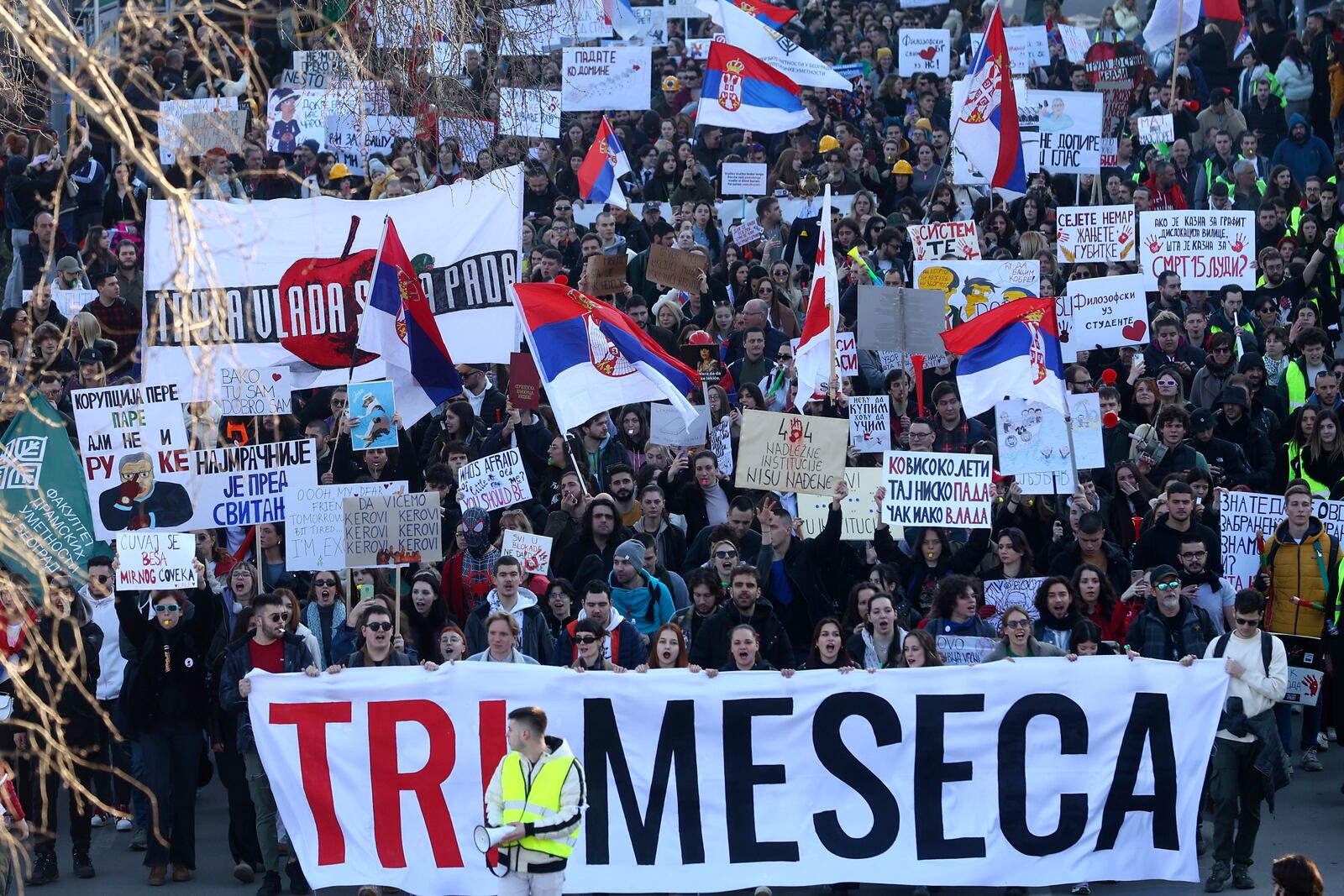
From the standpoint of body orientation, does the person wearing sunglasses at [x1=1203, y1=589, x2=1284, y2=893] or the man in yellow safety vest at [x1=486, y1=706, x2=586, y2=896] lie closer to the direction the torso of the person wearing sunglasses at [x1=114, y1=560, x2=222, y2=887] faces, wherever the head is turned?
the man in yellow safety vest

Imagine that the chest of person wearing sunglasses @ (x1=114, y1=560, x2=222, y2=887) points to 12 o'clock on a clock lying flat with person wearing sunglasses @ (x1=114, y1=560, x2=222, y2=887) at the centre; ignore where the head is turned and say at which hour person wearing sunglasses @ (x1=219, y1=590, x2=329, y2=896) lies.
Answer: person wearing sunglasses @ (x1=219, y1=590, x2=329, y2=896) is roughly at 10 o'clock from person wearing sunglasses @ (x1=114, y1=560, x2=222, y2=887).

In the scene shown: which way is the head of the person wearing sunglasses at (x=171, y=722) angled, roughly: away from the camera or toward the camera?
toward the camera

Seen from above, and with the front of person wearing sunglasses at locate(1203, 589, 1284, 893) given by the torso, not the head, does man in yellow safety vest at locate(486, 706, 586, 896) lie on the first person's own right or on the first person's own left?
on the first person's own right

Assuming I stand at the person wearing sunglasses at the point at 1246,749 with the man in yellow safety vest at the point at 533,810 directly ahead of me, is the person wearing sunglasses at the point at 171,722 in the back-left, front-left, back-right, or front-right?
front-right

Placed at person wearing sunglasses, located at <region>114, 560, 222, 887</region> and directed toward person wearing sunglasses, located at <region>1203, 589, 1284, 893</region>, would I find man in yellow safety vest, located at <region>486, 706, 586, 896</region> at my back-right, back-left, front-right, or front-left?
front-right

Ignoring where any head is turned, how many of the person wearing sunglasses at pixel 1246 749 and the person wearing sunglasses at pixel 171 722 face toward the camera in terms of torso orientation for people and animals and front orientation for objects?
2

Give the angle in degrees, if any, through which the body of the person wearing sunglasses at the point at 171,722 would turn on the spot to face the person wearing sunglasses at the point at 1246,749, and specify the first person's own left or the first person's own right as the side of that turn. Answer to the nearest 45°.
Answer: approximately 90° to the first person's own left

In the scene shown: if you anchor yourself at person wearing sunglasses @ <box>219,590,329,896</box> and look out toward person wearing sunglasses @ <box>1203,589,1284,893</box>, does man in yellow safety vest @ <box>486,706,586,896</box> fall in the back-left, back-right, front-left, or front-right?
front-right

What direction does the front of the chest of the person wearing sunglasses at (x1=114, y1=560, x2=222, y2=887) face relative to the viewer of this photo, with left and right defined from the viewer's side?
facing the viewer
